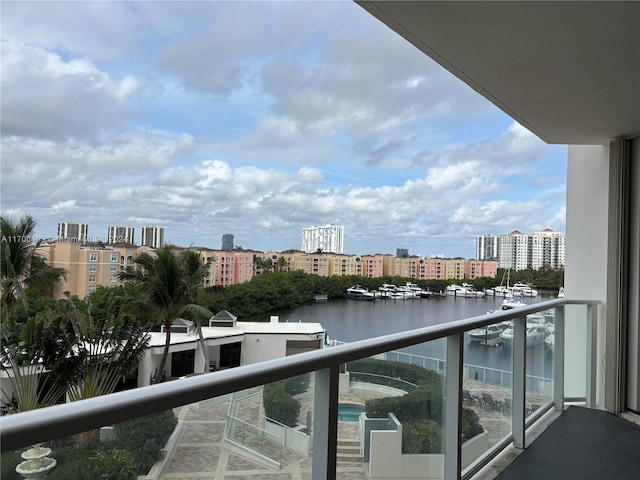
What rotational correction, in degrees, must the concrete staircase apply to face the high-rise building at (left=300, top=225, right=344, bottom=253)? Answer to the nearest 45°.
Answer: approximately 180°

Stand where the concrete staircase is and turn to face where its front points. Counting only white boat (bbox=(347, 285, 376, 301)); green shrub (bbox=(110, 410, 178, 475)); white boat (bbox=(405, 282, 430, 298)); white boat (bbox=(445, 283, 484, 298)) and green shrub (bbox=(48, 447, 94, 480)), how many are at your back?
3

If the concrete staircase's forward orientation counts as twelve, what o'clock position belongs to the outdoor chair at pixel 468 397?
The outdoor chair is roughly at 7 o'clock from the concrete staircase.

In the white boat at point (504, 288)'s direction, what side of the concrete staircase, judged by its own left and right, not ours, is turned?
back

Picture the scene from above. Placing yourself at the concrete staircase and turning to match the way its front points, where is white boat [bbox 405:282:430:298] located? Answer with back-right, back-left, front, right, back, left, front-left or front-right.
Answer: back

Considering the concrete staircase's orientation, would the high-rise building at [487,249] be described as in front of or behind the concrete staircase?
behind

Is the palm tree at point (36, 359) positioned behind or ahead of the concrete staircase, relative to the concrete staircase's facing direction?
behind

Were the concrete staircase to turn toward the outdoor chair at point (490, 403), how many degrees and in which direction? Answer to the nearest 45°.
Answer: approximately 135° to its left

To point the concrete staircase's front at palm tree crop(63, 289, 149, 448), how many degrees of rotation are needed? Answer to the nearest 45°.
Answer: approximately 135° to its right

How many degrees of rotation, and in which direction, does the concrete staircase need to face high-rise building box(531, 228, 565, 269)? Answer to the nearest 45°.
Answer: approximately 135° to its left

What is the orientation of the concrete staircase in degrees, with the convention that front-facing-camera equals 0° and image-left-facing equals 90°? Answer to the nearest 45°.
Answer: approximately 0°
